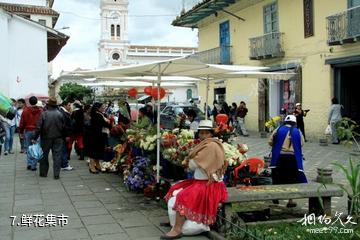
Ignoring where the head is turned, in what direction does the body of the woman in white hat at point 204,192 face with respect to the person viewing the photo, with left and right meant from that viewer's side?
facing the viewer and to the left of the viewer

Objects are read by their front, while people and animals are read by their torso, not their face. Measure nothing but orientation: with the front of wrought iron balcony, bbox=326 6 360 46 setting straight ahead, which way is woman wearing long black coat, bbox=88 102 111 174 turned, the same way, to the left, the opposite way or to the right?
the opposite way

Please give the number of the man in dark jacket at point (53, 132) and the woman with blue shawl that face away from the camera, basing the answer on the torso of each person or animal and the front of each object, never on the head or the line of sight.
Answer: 2

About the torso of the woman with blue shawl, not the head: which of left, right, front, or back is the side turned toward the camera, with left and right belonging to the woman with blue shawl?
back

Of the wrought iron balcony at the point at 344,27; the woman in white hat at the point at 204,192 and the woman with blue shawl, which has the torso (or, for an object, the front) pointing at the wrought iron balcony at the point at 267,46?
the woman with blue shawl

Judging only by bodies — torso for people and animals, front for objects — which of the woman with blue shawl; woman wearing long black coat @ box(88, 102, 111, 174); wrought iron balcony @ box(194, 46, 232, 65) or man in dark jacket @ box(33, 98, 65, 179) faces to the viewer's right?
the woman wearing long black coat

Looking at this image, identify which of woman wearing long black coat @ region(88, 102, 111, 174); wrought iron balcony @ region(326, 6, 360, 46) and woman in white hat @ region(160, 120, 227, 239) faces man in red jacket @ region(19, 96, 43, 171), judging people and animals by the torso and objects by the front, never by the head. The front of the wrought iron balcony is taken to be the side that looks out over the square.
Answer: the wrought iron balcony

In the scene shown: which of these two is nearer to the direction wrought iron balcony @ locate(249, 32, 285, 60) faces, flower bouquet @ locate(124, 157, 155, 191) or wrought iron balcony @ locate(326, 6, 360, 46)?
the flower bouquet

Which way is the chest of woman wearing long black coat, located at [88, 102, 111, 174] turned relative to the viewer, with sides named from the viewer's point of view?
facing to the right of the viewer

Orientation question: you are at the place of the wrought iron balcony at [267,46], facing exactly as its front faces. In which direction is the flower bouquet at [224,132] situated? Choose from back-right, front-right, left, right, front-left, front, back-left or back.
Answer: front-left

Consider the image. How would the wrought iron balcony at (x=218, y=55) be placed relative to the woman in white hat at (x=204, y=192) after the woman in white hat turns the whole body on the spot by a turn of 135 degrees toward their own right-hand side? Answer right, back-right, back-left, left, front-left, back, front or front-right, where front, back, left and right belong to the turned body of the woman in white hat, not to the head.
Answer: front
